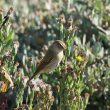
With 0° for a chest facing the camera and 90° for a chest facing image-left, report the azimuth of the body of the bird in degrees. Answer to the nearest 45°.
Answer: approximately 270°
